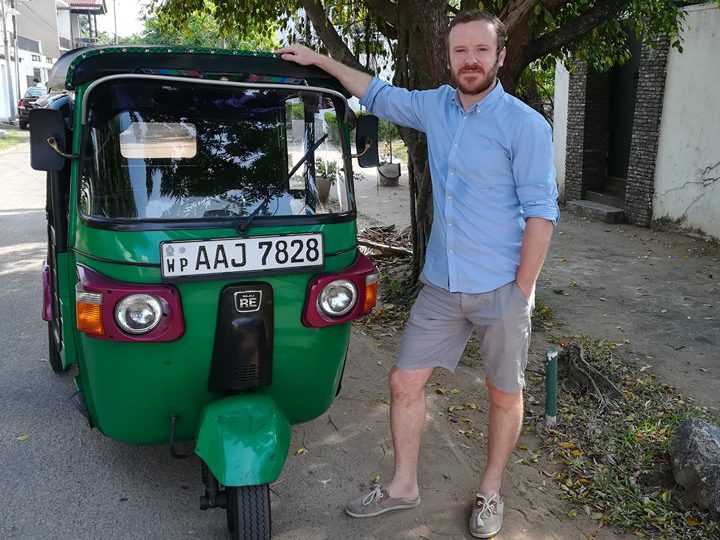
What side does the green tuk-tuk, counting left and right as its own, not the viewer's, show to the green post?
left

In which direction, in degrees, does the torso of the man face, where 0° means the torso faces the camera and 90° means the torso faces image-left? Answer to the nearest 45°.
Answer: approximately 45°

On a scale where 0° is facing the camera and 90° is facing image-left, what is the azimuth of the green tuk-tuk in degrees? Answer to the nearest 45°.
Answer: approximately 0°

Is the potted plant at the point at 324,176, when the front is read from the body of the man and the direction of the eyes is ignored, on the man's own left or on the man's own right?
on the man's own right

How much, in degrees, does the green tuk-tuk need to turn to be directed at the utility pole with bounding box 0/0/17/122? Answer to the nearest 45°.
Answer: approximately 180°

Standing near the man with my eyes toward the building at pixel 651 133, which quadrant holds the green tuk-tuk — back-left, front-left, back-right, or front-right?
back-left

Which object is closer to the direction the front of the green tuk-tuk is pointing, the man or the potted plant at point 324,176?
the man
